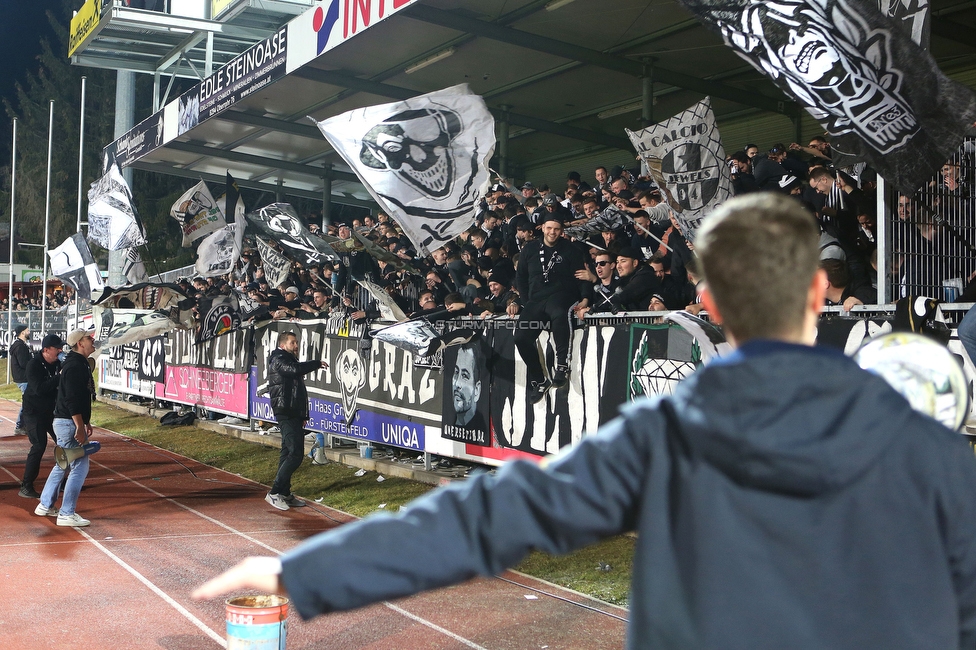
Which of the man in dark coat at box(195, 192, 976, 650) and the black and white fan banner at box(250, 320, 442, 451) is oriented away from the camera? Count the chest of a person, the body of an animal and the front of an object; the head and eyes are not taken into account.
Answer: the man in dark coat

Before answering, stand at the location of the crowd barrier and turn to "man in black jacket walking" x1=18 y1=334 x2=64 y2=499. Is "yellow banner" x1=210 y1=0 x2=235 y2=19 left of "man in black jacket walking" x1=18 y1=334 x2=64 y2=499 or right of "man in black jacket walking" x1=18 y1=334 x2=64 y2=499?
right

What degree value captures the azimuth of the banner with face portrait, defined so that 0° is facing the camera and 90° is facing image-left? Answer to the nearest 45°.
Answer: approximately 45°

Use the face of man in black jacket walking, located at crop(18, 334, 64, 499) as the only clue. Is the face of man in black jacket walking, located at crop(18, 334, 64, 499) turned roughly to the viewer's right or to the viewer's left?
to the viewer's right
